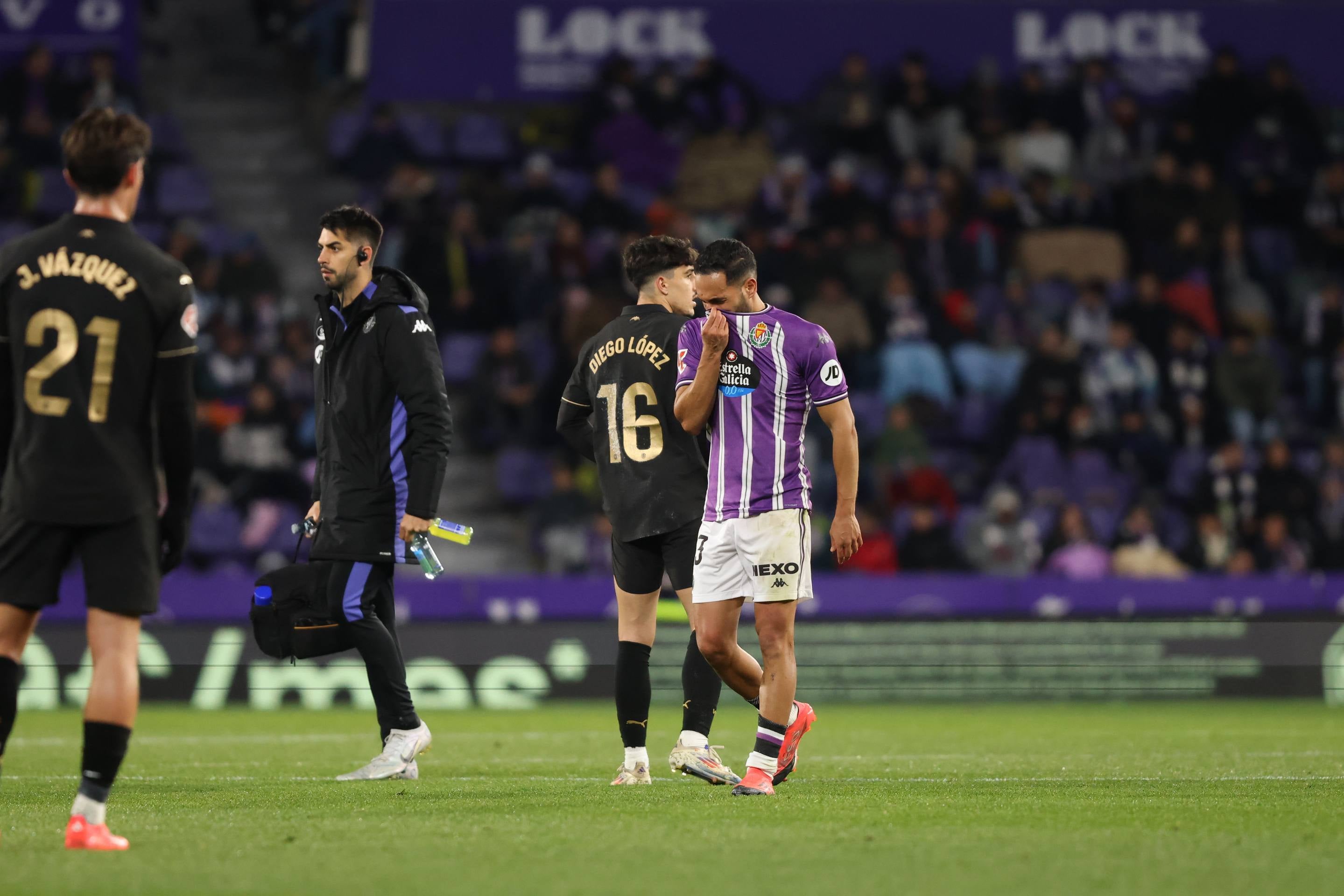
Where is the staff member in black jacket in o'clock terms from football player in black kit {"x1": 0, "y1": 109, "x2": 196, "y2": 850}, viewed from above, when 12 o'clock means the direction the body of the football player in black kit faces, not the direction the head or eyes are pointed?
The staff member in black jacket is roughly at 1 o'clock from the football player in black kit.

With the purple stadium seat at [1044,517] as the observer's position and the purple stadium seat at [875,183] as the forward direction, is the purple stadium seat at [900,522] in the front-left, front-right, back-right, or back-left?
front-left

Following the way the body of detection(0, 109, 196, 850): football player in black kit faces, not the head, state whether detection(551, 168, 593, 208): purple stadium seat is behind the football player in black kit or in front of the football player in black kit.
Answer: in front

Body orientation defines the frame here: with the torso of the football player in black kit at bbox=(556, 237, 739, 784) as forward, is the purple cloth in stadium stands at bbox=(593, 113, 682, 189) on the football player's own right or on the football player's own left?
on the football player's own left

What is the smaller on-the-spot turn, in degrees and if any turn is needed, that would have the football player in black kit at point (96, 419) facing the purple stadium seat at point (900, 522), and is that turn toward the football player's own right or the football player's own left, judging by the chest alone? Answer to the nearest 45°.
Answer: approximately 45° to the football player's own right

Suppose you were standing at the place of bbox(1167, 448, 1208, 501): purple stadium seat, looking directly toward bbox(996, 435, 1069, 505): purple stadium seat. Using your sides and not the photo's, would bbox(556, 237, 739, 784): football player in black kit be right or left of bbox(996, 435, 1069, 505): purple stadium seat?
left

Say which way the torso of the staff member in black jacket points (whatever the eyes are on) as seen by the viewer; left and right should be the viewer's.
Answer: facing the viewer and to the left of the viewer

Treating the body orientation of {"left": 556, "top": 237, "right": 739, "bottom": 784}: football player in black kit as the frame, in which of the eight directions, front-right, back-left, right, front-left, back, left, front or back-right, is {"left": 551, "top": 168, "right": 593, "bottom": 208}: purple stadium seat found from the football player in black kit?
front-left

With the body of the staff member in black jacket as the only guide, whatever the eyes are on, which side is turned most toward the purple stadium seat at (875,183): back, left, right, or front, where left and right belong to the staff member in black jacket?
right

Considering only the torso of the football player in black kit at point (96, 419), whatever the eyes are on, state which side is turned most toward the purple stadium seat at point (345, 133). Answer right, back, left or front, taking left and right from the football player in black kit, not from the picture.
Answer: front

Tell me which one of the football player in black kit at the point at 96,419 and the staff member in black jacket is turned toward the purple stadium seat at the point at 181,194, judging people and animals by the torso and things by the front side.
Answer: the football player in black kit

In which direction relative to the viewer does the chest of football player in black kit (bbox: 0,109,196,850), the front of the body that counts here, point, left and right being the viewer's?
facing away from the viewer

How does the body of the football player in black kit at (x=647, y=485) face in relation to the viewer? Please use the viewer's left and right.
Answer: facing away from the viewer and to the right of the viewer
